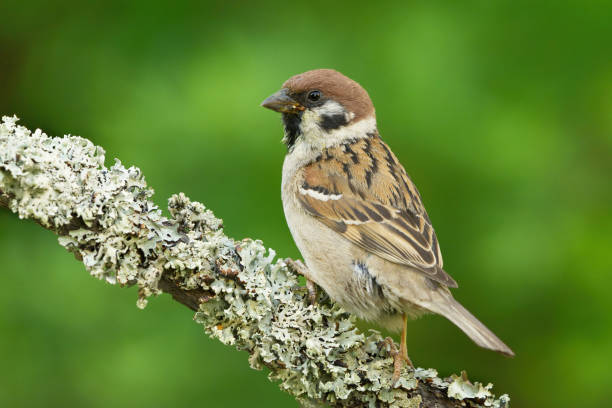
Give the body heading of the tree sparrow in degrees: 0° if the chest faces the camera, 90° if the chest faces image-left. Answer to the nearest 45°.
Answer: approximately 90°
